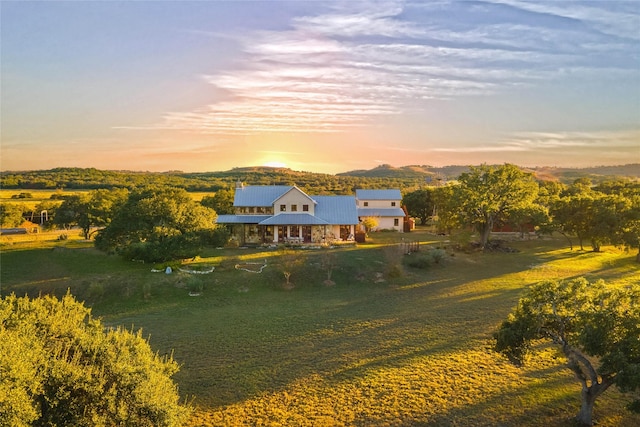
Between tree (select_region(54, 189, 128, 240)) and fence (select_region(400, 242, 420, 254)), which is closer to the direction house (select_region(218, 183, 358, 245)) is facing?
the fence

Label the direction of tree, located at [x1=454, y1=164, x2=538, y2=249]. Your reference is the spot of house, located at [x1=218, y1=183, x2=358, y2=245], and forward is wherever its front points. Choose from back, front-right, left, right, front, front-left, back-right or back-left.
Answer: left

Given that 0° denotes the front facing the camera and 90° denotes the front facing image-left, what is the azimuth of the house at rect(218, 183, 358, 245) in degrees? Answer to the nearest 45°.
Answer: approximately 0°

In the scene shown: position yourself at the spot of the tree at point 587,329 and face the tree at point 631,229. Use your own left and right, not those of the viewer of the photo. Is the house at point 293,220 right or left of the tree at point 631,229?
left

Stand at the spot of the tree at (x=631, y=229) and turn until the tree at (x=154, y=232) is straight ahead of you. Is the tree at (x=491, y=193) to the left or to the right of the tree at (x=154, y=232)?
right

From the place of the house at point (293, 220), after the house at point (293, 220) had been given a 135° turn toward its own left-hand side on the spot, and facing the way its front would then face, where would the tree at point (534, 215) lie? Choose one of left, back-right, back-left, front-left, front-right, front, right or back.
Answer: front-right

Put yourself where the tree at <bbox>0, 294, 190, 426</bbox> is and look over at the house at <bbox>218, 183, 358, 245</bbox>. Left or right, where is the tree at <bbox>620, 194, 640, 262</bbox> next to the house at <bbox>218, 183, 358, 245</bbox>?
right

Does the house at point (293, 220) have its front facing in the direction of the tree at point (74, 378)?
yes

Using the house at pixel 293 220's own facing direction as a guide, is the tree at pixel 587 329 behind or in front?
in front

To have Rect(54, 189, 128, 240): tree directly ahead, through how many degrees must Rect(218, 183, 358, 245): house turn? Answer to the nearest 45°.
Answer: approximately 90° to its right

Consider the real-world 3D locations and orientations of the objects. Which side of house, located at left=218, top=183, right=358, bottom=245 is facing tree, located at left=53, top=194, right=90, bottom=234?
right

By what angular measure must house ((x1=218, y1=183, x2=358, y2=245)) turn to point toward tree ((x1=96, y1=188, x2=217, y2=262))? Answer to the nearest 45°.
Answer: approximately 45° to its right

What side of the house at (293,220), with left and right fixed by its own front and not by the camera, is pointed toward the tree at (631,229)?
left
